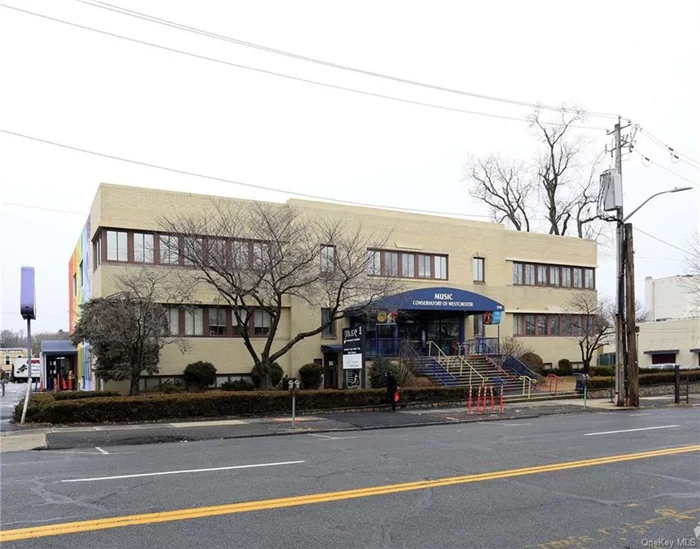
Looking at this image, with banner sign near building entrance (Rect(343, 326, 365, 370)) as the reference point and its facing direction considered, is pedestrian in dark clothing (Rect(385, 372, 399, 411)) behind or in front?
in front

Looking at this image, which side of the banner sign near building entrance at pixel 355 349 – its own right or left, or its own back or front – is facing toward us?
front

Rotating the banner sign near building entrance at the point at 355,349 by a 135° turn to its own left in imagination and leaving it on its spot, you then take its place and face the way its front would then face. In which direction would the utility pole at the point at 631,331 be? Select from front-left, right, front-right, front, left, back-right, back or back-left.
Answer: front-right

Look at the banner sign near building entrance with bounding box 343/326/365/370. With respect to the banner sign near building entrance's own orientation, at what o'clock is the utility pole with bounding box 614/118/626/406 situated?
The utility pole is roughly at 9 o'clock from the banner sign near building entrance.

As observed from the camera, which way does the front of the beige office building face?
facing the viewer and to the right of the viewer

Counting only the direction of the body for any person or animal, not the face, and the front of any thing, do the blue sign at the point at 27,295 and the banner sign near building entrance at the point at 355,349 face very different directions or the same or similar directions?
same or similar directions

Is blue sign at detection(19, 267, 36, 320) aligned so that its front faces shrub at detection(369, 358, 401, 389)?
no

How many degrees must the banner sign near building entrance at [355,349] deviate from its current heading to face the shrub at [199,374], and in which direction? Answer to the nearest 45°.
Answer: approximately 135° to its right
